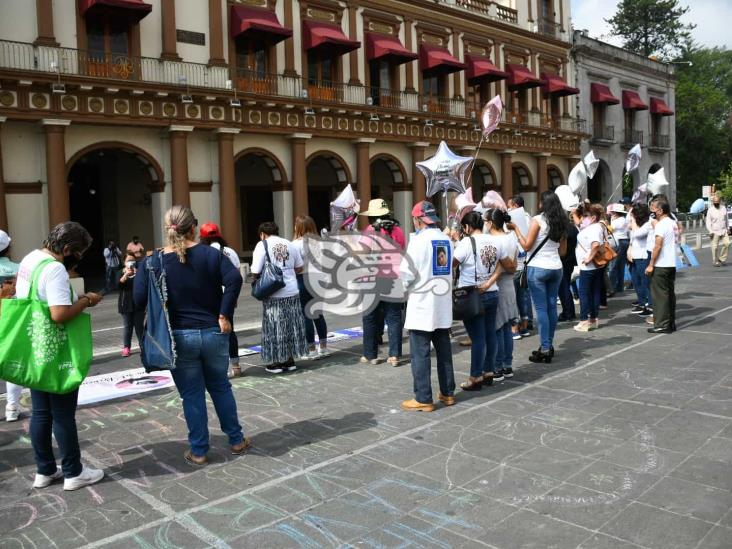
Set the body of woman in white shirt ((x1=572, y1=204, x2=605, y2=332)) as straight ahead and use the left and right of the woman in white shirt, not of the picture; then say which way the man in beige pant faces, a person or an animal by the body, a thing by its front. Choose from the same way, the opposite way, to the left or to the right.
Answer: to the left

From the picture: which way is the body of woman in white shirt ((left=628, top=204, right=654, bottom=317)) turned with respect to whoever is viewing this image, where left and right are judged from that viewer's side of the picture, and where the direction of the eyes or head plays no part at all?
facing to the left of the viewer

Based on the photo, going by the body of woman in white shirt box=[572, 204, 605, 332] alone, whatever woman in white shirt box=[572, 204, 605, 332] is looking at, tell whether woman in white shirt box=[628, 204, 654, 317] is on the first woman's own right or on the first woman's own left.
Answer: on the first woman's own right

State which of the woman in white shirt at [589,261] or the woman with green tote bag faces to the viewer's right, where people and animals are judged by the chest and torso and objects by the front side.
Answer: the woman with green tote bag

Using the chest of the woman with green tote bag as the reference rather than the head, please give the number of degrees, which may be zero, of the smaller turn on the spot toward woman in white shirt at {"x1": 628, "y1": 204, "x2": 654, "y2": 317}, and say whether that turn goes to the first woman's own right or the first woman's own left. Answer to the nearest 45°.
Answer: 0° — they already face them

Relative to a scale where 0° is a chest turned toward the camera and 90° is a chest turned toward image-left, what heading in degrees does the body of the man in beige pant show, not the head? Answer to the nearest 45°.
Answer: approximately 0°

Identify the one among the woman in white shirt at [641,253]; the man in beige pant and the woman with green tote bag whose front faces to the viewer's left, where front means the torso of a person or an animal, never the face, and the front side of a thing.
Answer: the woman in white shirt

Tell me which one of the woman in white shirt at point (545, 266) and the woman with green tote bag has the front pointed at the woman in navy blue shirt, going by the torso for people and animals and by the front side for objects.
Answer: the woman with green tote bag

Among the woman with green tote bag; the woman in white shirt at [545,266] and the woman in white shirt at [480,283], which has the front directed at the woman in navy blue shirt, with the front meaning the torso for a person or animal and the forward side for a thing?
the woman with green tote bag

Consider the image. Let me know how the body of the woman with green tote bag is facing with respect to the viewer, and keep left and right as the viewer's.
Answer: facing to the right of the viewer

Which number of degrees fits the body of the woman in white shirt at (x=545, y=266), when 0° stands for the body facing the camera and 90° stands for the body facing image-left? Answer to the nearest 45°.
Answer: approximately 135°
